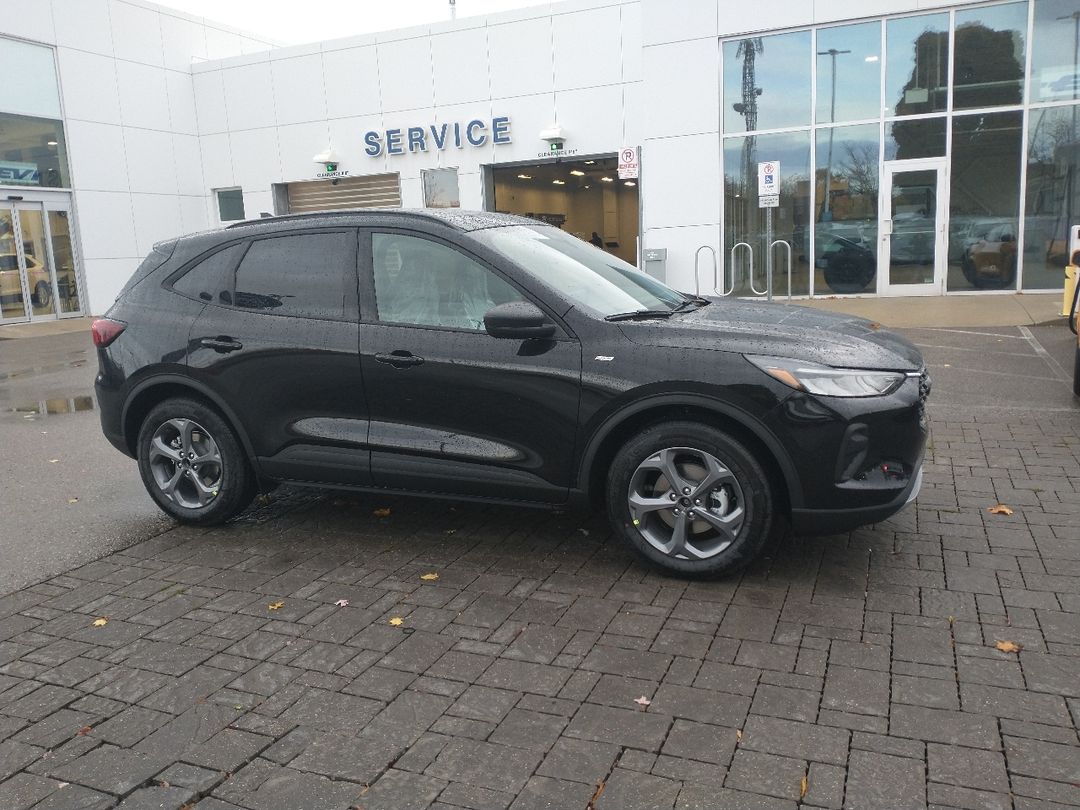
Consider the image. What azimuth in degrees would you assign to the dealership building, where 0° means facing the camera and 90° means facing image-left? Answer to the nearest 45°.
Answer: approximately 0°

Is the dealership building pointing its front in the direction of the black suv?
yes

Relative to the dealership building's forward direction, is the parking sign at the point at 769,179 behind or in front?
in front
